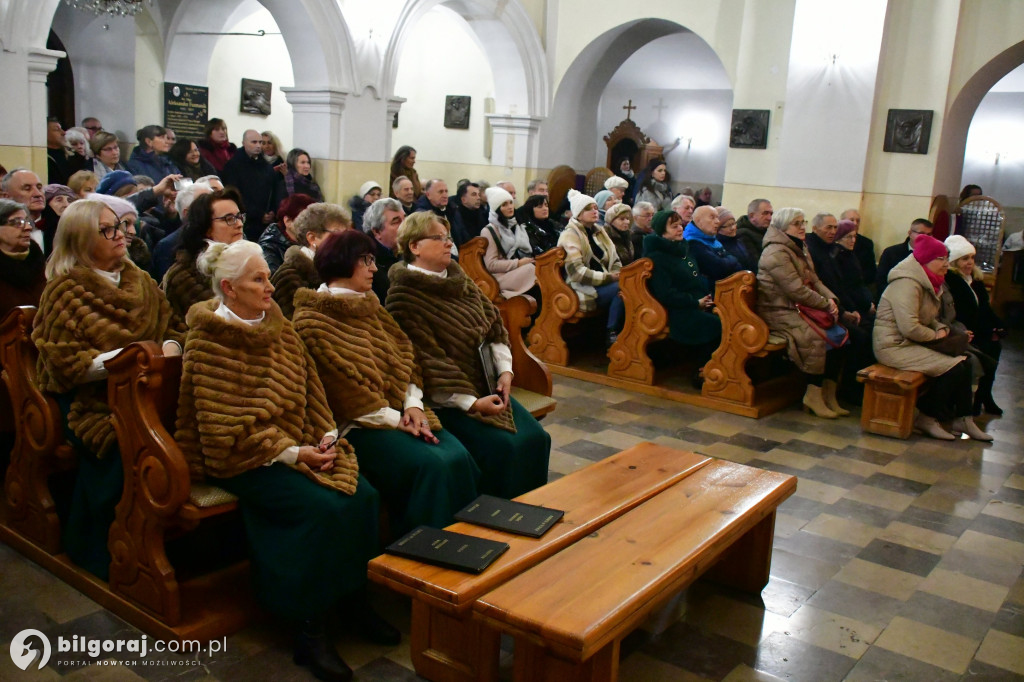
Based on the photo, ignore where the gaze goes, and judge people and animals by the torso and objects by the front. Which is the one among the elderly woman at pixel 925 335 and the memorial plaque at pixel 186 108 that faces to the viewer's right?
the elderly woman

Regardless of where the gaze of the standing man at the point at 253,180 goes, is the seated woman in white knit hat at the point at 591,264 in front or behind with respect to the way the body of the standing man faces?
in front

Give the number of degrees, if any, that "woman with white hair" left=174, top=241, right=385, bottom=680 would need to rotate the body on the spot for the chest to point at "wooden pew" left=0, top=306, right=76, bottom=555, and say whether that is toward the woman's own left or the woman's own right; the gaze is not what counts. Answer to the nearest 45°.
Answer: approximately 180°

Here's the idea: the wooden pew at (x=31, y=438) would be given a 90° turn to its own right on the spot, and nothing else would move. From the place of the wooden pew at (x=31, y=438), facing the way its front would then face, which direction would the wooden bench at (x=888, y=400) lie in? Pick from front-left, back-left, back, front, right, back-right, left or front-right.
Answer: back-left

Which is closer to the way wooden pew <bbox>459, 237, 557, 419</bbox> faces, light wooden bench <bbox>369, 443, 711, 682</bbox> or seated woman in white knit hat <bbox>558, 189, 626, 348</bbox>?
the light wooden bench

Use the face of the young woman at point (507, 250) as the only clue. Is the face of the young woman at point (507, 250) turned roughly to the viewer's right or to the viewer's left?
to the viewer's right

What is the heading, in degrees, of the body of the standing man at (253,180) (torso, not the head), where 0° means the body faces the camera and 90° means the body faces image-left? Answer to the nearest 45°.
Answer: approximately 315°

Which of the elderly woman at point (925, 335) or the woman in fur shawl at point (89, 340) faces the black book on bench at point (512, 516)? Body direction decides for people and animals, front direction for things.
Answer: the woman in fur shawl

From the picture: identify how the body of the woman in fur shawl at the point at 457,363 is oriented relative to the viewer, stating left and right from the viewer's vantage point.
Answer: facing the viewer and to the right of the viewer

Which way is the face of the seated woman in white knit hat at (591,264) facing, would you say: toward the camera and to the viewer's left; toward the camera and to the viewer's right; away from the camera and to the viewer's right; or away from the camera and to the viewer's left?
toward the camera and to the viewer's right

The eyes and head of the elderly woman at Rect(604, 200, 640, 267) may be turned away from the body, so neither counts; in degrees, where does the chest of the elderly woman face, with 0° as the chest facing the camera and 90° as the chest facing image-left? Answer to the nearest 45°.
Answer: approximately 315°
